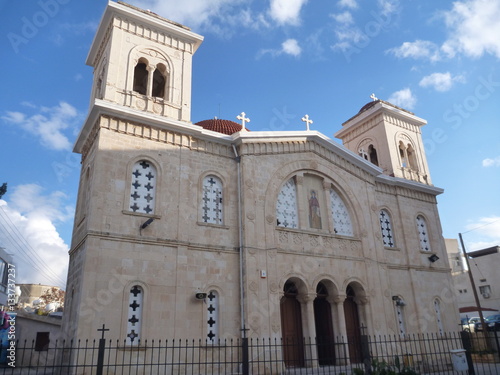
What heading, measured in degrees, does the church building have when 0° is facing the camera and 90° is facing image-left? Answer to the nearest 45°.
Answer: approximately 315°

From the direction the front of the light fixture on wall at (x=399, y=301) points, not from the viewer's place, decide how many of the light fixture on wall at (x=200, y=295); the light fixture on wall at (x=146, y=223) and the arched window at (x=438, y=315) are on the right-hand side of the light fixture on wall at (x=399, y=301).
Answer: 2

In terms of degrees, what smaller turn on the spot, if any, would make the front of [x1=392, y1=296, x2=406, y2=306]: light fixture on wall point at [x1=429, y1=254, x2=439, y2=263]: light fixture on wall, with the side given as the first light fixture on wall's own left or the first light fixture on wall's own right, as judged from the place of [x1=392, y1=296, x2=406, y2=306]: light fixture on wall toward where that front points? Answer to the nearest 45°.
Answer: approximately 90° to the first light fixture on wall's own left

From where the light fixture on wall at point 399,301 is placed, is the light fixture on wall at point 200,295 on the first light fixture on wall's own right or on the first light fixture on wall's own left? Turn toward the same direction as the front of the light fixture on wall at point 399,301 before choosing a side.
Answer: on the first light fixture on wall's own right

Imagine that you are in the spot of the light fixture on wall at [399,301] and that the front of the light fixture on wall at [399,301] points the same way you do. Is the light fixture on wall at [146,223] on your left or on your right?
on your right

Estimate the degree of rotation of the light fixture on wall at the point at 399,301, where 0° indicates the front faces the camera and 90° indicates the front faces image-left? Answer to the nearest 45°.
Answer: approximately 315°

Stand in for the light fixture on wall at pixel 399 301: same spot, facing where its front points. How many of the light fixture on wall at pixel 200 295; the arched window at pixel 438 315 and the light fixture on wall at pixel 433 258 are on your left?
2
